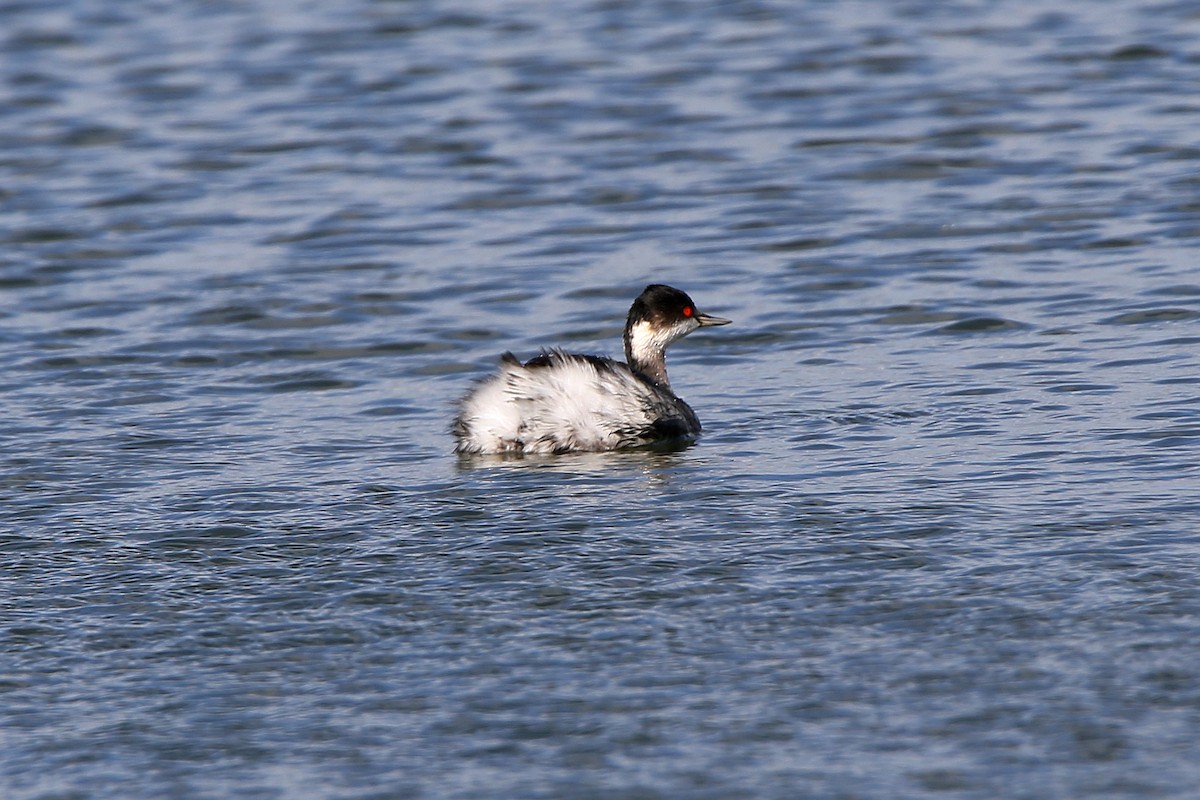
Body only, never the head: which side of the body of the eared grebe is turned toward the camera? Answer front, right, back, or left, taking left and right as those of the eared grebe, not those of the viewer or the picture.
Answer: right
